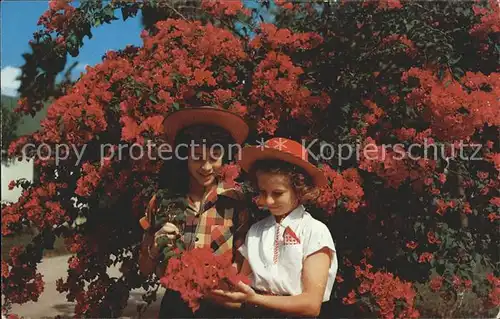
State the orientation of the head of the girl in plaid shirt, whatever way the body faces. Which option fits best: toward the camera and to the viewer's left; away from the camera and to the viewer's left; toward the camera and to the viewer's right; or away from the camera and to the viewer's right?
toward the camera and to the viewer's right

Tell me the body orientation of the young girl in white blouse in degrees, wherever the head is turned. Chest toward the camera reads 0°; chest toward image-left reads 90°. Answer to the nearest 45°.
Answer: approximately 45°
